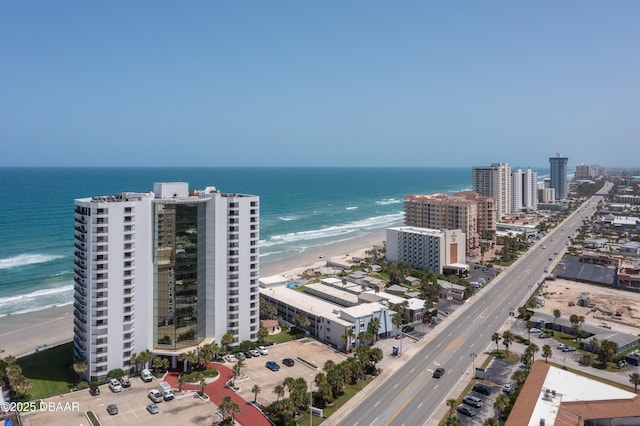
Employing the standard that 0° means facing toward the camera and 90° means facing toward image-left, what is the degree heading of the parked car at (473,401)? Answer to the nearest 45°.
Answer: approximately 135°

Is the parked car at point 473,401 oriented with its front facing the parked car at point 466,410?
no

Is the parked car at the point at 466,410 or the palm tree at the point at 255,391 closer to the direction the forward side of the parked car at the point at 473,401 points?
the palm tree

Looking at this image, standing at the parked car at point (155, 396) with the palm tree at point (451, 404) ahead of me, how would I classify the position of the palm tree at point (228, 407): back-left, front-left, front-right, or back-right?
front-right

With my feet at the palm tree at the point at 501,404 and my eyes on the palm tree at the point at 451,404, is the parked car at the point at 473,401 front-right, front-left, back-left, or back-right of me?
front-right

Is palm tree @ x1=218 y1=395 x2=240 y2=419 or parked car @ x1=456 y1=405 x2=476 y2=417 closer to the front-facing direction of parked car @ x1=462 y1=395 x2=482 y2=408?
the palm tree

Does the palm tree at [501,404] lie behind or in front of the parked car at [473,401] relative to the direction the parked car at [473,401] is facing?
behind
